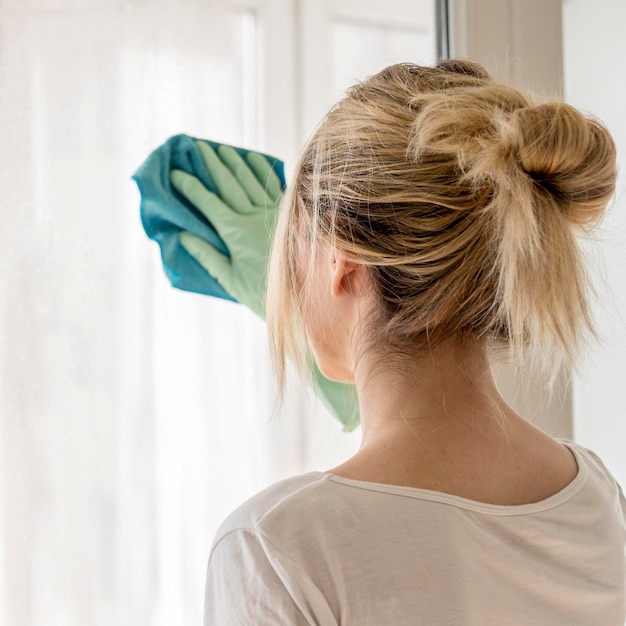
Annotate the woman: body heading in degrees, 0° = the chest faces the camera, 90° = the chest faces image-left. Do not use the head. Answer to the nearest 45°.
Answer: approximately 135°

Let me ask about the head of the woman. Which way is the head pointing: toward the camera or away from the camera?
away from the camera
